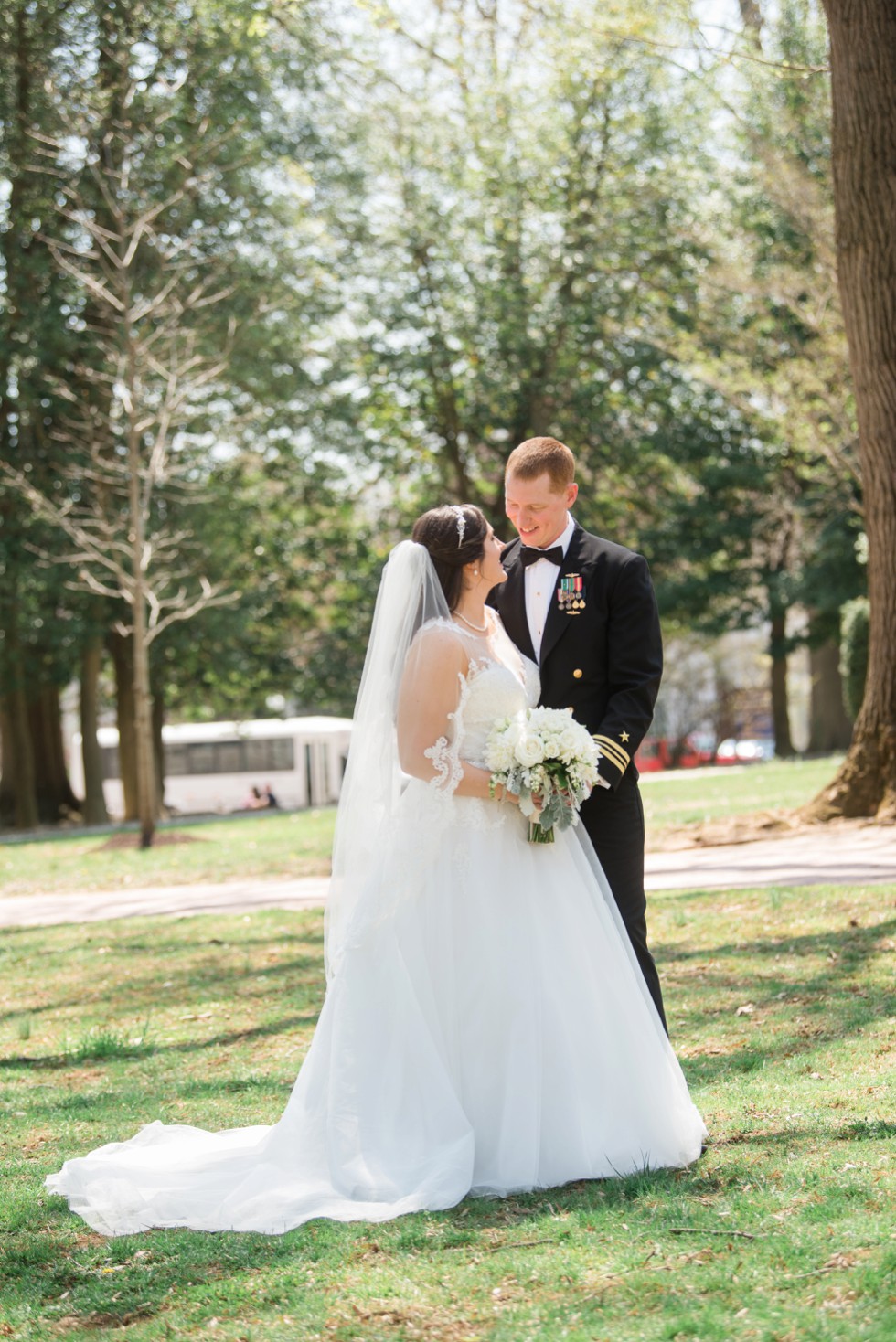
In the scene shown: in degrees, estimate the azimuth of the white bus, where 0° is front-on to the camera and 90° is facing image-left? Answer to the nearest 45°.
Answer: approximately 270°

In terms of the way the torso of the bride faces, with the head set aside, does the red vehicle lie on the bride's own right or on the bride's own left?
on the bride's own left

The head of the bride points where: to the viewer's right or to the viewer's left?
to the viewer's right

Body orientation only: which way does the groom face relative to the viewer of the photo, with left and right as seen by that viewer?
facing the viewer and to the left of the viewer

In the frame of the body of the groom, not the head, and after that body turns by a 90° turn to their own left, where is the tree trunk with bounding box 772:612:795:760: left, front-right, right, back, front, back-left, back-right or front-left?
back-left

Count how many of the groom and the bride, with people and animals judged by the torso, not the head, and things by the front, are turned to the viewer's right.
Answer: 1

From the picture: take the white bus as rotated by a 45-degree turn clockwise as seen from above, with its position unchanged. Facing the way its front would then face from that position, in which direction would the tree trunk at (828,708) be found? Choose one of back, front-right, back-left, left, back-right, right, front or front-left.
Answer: front

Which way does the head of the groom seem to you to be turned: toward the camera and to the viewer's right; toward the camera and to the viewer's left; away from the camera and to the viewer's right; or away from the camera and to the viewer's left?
toward the camera and to the viewer's left

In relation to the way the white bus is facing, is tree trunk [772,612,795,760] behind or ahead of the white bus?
ahead

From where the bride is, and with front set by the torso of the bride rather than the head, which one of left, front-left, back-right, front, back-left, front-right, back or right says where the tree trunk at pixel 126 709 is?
left

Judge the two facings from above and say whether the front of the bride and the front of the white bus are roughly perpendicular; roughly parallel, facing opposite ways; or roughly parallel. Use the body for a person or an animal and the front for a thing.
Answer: roughly parallel

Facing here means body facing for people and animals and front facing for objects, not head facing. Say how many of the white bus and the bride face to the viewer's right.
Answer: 2

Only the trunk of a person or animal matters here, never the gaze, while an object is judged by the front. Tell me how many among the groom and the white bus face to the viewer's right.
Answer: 1

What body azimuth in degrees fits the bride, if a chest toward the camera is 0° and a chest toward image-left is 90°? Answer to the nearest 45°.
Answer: approximately 270°
